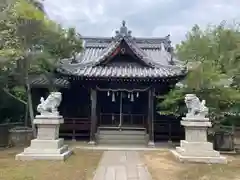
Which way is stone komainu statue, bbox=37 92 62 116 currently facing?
to the viewer's right

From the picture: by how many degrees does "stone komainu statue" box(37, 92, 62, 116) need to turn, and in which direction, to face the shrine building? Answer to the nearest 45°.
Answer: approximately 45° to its left

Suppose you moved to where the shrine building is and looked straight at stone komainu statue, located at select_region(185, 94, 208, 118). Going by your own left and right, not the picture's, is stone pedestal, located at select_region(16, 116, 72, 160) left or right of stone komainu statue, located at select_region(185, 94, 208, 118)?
right

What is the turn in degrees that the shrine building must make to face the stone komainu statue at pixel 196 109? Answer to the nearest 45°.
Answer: approximately 45° to its left

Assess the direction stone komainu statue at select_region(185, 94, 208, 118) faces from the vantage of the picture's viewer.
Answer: facing to the left of the viewer

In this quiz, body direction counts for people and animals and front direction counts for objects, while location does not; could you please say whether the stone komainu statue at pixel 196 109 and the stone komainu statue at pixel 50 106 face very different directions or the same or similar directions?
very different directions

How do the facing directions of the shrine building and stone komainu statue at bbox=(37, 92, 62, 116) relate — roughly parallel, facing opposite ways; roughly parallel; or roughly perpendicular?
roughly perpendicular

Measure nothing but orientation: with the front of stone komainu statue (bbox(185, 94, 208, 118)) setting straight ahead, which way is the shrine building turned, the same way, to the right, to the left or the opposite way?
to the left

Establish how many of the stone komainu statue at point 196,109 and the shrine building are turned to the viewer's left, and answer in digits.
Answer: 1

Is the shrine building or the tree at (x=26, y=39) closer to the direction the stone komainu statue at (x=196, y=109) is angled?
the tree
